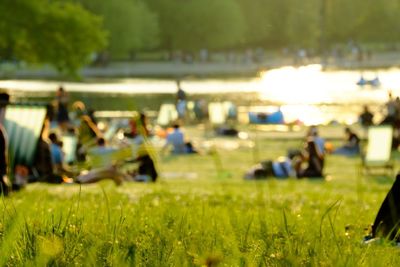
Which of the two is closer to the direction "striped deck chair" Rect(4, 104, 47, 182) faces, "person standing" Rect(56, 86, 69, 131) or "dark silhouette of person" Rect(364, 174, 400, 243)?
the person standing

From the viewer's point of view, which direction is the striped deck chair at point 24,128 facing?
away from the camera

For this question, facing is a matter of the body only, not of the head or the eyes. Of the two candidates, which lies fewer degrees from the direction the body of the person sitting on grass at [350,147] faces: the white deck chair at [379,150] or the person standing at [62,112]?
the person standing

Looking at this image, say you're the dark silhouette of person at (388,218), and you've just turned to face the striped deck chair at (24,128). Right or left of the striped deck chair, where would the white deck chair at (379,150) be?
right

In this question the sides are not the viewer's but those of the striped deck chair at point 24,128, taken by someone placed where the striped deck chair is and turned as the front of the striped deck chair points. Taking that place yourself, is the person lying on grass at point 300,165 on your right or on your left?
on your right
